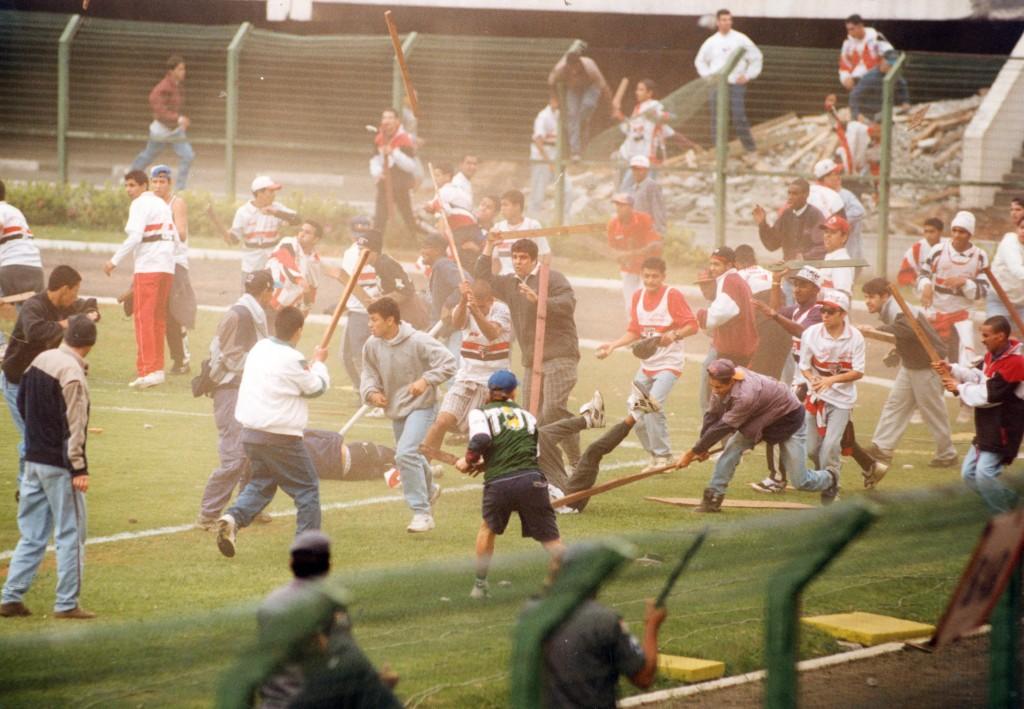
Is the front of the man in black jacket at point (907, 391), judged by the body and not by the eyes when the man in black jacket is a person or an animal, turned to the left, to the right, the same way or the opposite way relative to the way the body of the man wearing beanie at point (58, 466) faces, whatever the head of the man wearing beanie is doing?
to the left

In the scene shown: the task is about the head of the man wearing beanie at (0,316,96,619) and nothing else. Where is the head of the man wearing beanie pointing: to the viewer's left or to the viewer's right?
to the viewer's right

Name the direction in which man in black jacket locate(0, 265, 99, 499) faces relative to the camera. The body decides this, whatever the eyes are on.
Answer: to the viewer's right

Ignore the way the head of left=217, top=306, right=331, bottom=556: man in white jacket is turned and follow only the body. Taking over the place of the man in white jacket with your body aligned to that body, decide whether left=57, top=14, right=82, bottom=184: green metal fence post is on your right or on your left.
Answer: on your left

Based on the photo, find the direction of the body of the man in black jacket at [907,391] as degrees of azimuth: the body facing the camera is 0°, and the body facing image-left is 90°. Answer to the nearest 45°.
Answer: approximately 90°

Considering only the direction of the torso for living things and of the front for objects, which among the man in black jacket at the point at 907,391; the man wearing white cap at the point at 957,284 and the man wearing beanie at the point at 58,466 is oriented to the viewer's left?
the man in black jacket

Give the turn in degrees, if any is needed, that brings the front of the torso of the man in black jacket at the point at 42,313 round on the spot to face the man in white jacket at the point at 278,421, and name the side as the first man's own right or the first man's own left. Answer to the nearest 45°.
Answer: approximately 45° to the first man's own right

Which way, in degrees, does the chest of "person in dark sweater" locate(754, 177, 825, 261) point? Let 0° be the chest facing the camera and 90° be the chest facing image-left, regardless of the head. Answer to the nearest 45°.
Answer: approximately 45°

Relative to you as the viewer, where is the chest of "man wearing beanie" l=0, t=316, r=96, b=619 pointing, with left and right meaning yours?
facing away from the viewer and to the right of the viewer

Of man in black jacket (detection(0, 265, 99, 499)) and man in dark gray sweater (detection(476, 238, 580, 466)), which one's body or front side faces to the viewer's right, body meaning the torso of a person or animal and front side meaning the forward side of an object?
man in black jacket (detection(0, 265, 99, 499))

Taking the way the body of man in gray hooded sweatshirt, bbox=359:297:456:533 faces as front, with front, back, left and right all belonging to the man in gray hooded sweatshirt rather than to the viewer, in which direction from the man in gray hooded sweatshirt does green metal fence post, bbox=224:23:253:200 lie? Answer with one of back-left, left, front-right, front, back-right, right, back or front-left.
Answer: back-right
